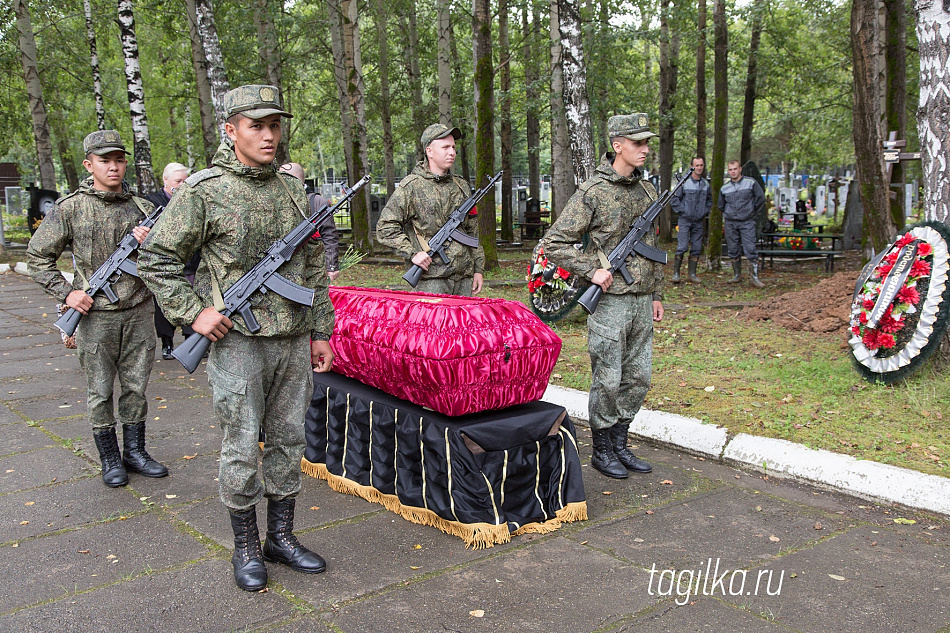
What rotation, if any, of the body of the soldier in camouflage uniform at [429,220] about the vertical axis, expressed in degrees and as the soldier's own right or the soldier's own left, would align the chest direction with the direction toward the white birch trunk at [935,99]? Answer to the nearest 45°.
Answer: approximately 45° to the soldier's own left

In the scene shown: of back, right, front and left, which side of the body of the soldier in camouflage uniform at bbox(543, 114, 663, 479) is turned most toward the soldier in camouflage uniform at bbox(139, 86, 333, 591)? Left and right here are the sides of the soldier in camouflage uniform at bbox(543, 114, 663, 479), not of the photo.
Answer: right

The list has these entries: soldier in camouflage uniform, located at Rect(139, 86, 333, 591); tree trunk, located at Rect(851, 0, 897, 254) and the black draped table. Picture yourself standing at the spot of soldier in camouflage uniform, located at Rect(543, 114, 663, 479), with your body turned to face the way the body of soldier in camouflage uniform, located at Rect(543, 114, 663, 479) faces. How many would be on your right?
2

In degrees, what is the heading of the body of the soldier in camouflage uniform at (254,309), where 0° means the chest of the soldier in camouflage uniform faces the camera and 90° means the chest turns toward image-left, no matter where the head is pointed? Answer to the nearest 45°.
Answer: approximately 315°

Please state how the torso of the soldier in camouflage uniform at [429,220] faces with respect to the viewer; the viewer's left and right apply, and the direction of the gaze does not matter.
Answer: facing the viewer and to the right of the viewer

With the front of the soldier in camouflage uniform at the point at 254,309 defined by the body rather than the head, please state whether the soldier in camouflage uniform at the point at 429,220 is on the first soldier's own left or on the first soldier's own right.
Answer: on the first soldier's own left

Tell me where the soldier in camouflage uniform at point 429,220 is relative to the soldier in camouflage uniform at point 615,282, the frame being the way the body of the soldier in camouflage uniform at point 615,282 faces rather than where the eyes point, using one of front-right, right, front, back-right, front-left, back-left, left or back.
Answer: back

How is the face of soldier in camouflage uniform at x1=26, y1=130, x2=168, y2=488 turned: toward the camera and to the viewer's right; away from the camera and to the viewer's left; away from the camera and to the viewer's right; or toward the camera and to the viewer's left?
toward the camera and to the viewer's right

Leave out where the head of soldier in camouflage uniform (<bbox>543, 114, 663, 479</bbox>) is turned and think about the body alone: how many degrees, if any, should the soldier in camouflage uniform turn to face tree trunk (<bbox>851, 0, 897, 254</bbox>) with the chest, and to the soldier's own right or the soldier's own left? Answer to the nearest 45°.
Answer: approximately 90° to the soldier's own left

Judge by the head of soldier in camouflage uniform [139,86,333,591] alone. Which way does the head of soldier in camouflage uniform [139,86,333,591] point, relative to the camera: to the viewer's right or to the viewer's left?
to the viewer's right

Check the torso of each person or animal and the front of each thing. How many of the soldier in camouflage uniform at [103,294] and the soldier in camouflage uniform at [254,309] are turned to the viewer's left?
0
